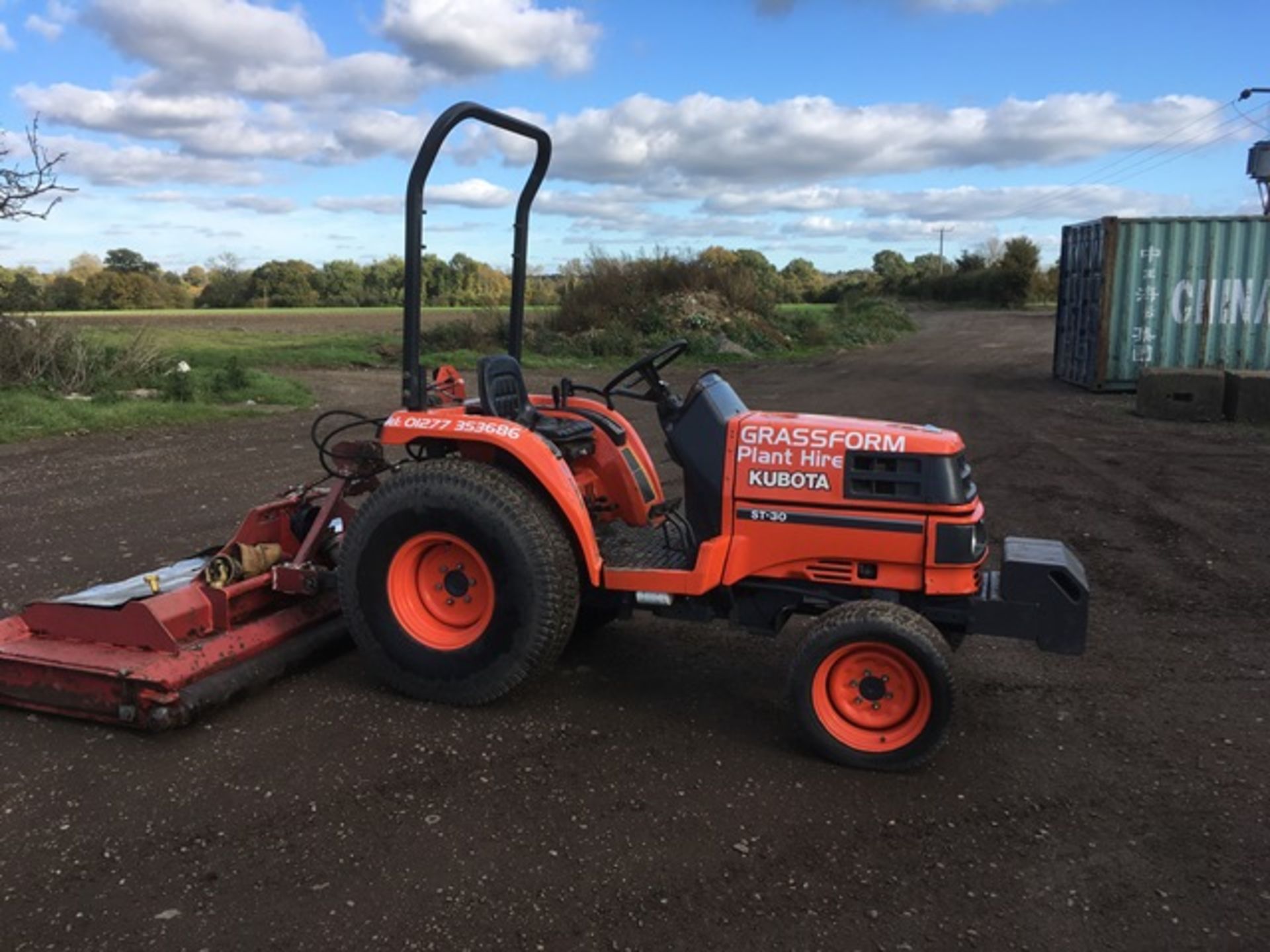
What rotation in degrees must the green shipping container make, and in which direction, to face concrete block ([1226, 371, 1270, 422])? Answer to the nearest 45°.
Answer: approximately 90° to its left

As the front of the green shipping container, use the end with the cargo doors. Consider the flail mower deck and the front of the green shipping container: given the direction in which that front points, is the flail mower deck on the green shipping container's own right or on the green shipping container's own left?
on the green shipping container's own left

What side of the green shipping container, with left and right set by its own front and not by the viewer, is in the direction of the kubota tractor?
left

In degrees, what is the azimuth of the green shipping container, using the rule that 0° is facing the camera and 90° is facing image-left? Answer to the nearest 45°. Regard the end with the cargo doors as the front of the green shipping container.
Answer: approximately 90°
